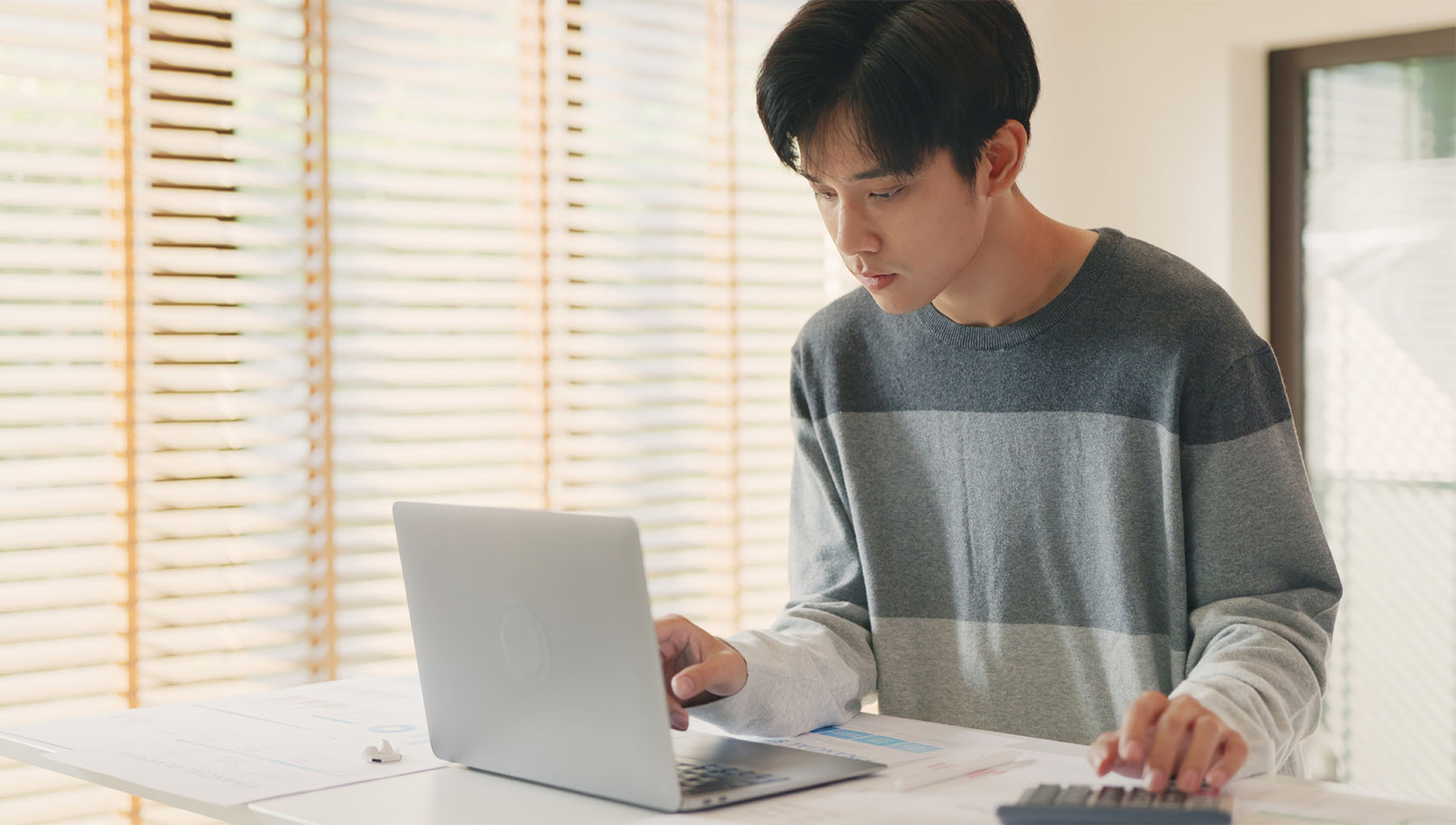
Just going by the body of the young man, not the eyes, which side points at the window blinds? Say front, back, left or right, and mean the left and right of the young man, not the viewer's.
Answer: right

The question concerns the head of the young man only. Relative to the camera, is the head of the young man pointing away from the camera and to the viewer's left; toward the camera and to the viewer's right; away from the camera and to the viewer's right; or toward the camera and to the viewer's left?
toward the camera and to the viewer's left

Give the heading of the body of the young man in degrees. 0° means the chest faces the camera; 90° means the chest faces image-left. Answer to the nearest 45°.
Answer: approximately 45°

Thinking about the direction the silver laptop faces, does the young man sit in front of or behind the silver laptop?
in front

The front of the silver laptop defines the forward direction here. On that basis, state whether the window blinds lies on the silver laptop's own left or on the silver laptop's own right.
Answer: on the silver laptop's own left

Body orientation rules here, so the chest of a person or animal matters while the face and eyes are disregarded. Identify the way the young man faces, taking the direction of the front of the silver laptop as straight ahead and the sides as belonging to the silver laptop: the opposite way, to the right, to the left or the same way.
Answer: the opposite way

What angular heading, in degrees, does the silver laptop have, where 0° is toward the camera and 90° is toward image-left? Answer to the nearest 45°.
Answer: approximately 225°

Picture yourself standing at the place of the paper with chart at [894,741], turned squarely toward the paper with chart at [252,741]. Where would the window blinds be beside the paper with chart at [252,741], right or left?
right

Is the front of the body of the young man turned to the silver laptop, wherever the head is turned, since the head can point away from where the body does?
yes

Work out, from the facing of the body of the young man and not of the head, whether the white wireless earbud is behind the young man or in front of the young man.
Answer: in front
